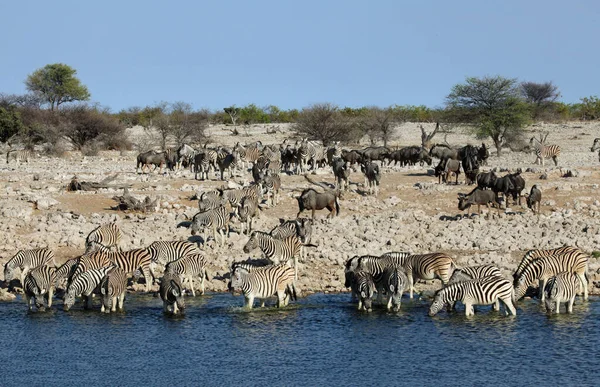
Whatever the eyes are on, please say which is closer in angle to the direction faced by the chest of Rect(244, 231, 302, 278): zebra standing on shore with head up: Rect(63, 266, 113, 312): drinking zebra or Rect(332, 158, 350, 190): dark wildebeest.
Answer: the drinking zebra

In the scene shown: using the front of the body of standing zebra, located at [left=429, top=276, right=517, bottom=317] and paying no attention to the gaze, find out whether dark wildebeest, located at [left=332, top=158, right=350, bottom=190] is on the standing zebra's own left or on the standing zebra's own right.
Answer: on the standing zebra's own right

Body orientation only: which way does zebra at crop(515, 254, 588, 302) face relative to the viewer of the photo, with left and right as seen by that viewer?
facing to the left of the viewer

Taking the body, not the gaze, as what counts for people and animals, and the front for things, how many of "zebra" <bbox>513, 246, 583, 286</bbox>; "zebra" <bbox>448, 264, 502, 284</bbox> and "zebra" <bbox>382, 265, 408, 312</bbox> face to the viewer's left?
2

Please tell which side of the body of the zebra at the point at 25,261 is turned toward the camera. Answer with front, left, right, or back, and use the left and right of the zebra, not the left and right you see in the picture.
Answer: left

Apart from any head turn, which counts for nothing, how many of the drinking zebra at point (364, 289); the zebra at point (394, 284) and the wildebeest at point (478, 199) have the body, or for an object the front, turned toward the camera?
2

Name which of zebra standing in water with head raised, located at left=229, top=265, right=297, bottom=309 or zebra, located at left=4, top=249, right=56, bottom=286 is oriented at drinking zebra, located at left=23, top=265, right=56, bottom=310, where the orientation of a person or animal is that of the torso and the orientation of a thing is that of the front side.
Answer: zebra standing in water with head raised, located at left=229, top=265, right=297, bottom=309

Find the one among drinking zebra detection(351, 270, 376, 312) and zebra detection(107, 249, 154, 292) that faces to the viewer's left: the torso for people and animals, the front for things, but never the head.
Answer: the zebra

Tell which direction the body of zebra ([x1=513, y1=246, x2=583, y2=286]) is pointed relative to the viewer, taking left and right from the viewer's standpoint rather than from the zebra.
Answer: facing to the left of the viewer

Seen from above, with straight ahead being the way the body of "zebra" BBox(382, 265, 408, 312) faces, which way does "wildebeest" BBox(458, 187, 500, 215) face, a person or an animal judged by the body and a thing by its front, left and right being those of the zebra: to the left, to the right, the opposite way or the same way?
to the right

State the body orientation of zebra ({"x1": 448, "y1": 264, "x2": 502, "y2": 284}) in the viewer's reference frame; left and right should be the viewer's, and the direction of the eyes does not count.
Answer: facing to the left of the viewer

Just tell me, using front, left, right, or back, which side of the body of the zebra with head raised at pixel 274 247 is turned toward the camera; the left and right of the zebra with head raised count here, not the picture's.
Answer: left

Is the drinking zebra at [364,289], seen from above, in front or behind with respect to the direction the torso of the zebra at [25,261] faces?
behind

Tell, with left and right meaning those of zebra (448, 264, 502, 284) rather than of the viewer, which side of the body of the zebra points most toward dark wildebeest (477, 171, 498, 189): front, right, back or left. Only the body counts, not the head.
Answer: right

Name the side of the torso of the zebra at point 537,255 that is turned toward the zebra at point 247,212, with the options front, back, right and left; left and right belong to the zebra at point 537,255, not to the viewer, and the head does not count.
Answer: right

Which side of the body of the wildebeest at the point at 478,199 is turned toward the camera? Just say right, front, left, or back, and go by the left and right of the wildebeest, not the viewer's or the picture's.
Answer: left

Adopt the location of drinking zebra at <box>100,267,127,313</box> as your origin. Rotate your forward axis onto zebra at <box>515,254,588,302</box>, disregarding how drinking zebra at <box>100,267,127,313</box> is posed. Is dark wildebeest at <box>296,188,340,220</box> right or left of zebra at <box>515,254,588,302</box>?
left
